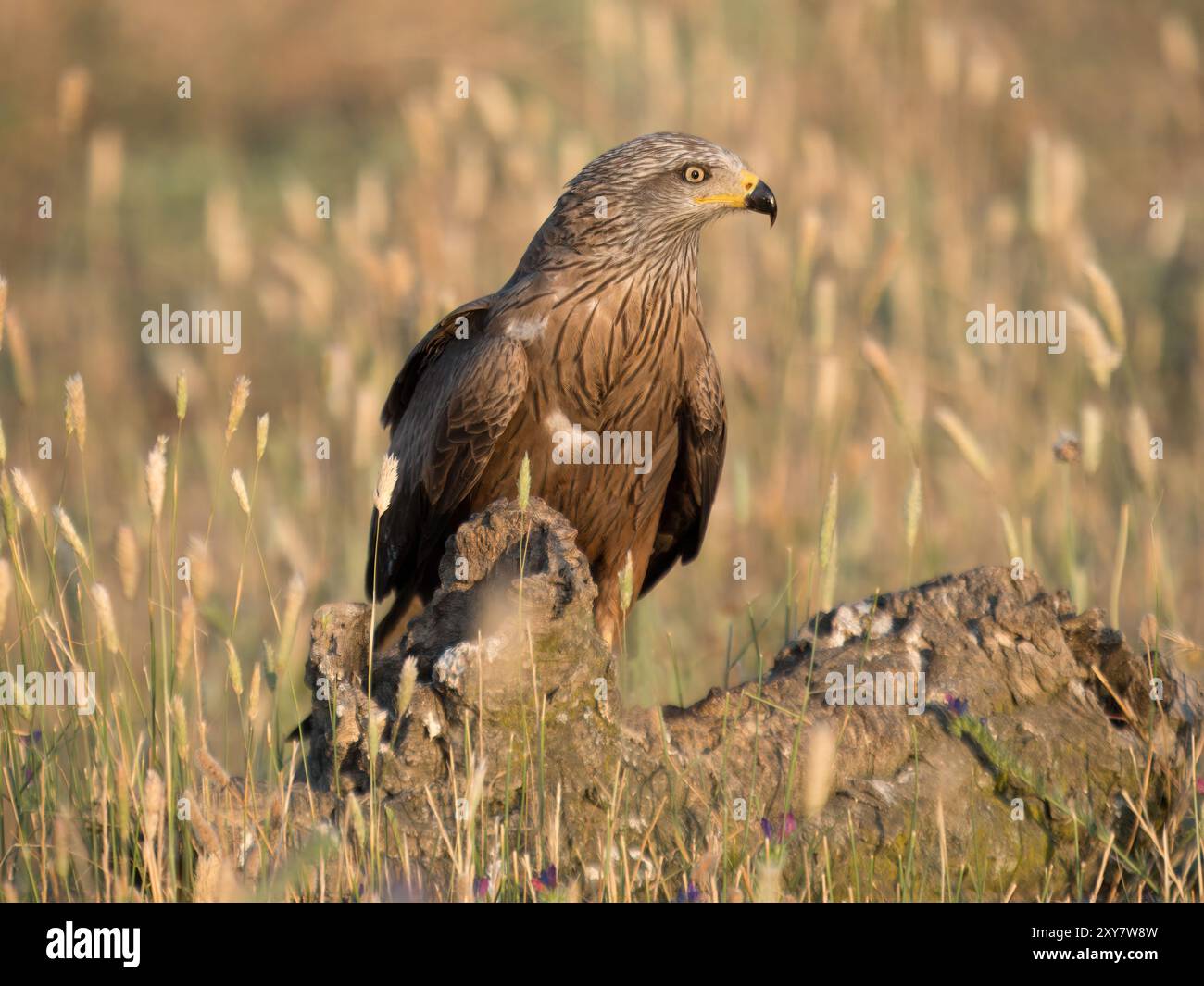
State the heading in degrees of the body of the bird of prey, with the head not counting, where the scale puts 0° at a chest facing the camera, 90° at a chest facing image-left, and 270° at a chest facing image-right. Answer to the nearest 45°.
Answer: approximately 315°
